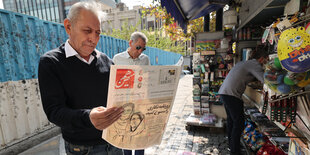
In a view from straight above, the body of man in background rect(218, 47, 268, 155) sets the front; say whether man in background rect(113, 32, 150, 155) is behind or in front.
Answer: behind

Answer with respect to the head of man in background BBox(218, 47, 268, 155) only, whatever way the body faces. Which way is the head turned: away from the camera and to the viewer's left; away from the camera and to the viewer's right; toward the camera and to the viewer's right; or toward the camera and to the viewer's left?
away from the camera and to the viewer's right

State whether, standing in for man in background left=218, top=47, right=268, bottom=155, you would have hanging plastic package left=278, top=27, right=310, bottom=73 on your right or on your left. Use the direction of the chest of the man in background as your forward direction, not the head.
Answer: on your right

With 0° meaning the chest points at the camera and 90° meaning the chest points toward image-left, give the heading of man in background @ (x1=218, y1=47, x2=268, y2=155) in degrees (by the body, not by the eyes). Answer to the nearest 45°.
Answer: approximately 270°

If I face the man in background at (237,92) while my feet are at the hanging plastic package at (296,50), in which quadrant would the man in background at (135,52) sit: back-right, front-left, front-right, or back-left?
front-left
